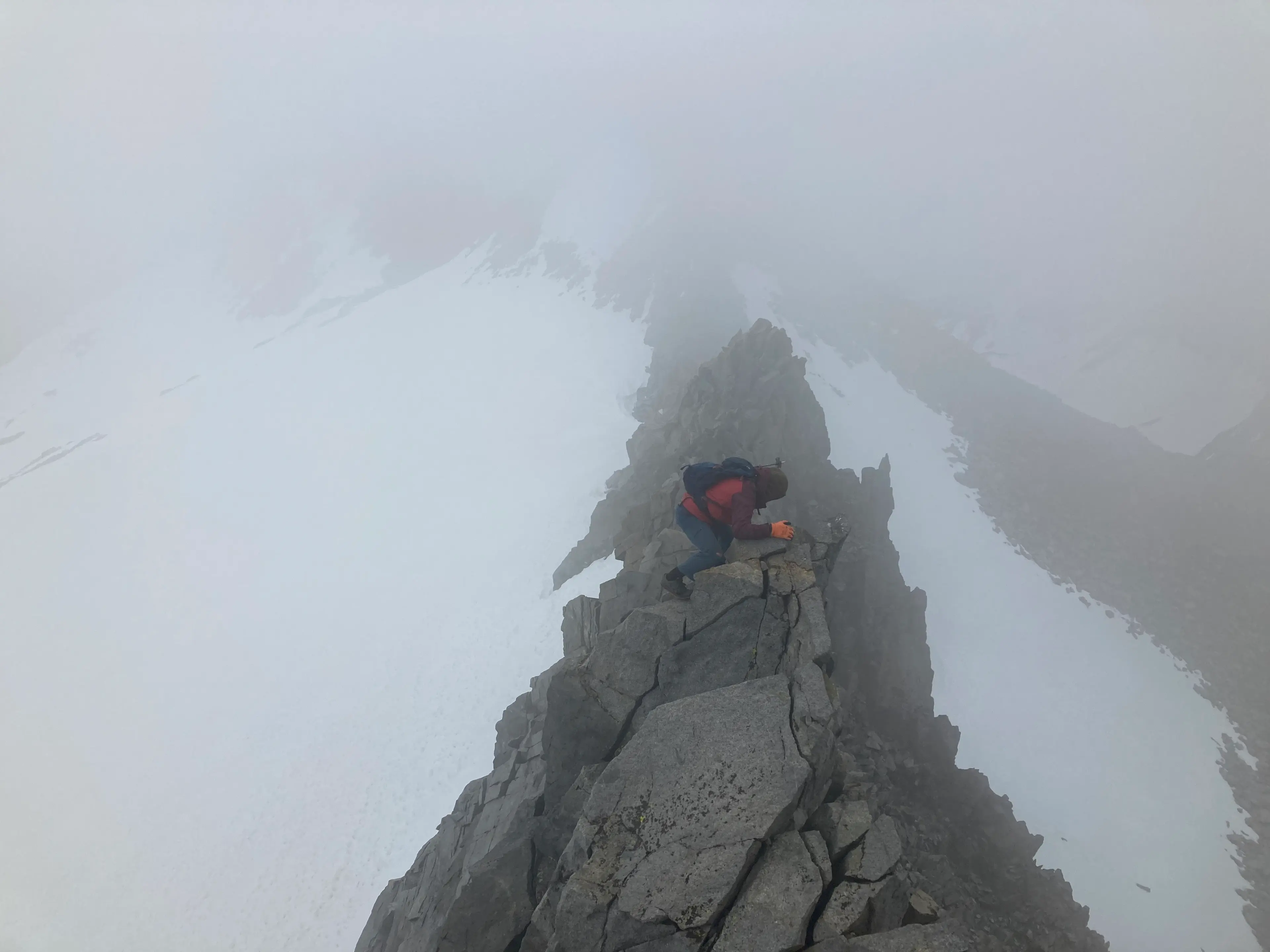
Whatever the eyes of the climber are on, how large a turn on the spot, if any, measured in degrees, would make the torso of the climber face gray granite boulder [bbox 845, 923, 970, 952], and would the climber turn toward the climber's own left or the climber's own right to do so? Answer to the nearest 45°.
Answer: approximately 90° to the climber's own right

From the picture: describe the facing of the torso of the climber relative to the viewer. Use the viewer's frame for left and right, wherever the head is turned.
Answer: facing to the right of the viewer

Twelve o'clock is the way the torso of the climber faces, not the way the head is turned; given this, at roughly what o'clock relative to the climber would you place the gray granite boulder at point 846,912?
The gray granite boulder is roughly at 3 o'clock from the climber.

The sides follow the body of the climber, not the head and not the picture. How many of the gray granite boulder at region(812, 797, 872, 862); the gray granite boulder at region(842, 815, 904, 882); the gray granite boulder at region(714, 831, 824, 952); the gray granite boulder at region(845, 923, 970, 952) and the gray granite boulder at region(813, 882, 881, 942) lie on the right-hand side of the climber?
5

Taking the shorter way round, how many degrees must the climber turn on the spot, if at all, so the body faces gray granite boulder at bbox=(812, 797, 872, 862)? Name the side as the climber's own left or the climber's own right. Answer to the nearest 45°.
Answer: approximately 90° to the climber's own right

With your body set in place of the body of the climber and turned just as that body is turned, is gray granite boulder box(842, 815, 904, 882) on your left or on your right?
on your right
